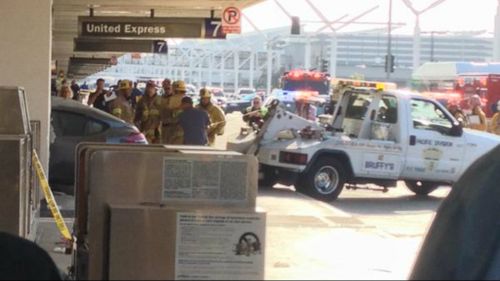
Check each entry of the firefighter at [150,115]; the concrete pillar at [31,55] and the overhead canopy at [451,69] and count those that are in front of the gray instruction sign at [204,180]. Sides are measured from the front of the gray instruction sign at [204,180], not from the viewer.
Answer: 0

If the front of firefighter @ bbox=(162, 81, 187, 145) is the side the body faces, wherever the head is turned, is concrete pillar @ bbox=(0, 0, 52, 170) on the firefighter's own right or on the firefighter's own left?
on the firefighter's own right

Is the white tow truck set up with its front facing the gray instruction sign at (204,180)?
no

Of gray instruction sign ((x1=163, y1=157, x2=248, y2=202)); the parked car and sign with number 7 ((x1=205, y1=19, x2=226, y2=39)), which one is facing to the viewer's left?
the parked car

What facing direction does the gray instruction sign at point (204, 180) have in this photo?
toward the camera

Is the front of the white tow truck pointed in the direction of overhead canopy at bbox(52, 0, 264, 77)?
no

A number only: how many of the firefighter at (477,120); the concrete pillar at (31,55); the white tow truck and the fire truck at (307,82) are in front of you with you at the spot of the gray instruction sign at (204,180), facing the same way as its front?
0

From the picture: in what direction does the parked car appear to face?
to the viewer's left

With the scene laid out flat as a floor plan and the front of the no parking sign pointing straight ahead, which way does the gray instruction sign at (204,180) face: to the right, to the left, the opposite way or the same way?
the same way

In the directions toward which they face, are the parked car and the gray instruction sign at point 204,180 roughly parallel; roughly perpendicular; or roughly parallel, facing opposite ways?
roughly perpendicular

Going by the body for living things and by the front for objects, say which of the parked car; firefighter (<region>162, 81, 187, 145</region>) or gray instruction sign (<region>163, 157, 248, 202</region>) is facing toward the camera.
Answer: the gray instruction sign
